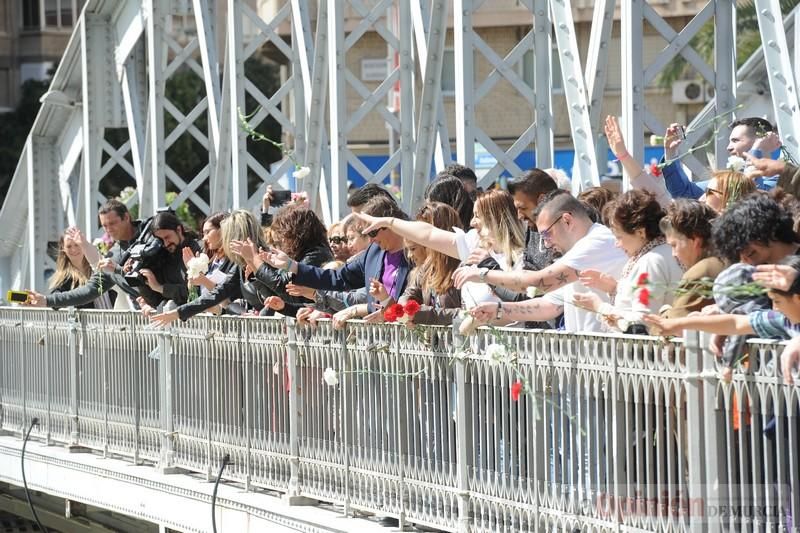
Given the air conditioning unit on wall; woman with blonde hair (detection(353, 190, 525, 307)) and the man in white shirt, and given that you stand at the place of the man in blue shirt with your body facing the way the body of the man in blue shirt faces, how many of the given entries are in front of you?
2

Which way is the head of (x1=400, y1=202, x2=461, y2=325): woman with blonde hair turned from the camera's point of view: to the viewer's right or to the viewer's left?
to the viewer's left

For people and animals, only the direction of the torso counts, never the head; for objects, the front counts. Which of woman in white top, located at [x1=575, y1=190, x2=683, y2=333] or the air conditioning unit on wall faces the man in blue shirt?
the air conditioning unit on wall

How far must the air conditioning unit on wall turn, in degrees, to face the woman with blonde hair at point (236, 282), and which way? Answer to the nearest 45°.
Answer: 0° — it already faces them

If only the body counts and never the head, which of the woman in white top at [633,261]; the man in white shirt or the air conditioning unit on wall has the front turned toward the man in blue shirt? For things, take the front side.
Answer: the air conditioning unit on wall
